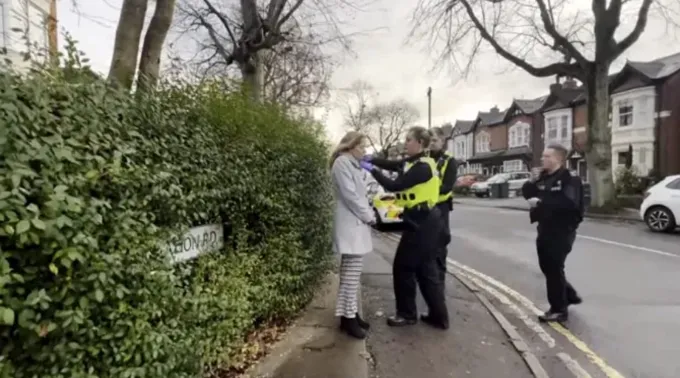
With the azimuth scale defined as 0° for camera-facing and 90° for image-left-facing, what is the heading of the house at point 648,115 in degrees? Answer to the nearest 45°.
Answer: approximately 45°

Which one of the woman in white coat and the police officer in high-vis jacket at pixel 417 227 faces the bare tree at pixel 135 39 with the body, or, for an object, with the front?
the police officer in high-vis jacket

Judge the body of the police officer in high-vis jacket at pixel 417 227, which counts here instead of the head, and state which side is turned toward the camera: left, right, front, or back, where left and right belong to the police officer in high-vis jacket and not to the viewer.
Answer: left

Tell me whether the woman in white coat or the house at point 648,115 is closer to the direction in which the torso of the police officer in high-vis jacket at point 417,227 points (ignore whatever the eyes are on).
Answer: the woman in white coat

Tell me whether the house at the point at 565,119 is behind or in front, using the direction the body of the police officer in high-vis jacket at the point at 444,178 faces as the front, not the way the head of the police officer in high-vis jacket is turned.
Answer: behind

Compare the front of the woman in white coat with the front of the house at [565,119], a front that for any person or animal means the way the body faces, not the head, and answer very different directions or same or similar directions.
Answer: very different directions

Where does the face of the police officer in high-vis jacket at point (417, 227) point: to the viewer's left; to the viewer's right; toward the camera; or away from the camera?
to the viewer's left

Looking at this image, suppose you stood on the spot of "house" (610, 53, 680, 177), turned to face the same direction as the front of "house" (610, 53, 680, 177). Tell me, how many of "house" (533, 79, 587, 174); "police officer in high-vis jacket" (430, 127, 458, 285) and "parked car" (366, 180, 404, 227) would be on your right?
1

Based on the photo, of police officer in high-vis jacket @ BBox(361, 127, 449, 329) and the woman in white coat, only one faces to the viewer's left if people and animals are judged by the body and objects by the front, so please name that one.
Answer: the police officer in high-vis jacket

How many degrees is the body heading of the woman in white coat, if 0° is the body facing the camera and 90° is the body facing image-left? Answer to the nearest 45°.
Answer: approximately 270°

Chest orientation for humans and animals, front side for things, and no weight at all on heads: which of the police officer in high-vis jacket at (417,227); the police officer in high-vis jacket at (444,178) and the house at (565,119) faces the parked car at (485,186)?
the house

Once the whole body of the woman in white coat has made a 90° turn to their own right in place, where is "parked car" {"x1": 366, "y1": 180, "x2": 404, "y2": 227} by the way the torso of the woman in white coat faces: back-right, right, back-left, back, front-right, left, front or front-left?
back
